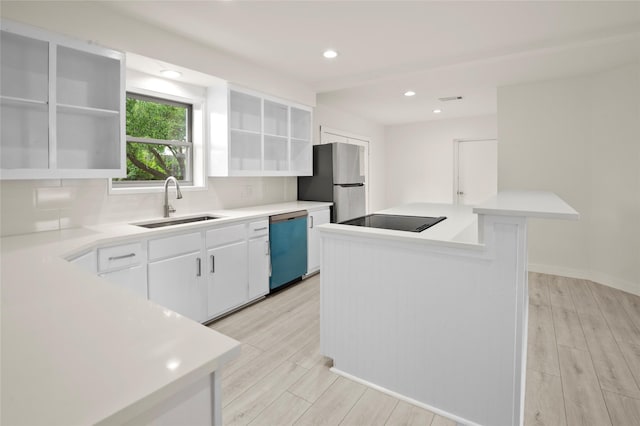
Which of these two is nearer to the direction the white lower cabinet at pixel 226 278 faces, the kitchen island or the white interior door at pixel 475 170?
the kitchen island

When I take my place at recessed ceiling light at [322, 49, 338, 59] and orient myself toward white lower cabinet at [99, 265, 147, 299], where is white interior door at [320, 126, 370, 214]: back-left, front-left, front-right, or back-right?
back-right

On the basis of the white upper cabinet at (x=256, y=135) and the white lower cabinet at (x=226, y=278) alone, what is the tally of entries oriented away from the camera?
0

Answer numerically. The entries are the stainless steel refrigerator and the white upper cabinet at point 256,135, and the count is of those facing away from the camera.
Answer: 0

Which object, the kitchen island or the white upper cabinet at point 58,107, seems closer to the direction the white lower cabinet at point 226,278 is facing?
the kitchen island

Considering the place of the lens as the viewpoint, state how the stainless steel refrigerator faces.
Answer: facing the viewer and to the right of the viewer
